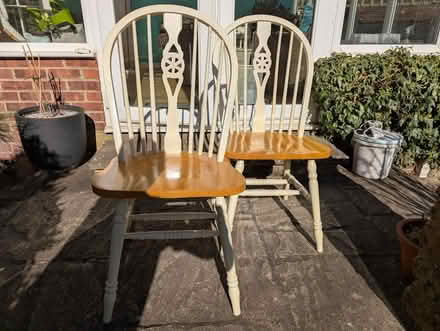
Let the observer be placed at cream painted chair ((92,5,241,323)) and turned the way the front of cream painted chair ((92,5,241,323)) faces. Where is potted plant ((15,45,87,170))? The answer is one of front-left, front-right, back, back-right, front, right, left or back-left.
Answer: back-right

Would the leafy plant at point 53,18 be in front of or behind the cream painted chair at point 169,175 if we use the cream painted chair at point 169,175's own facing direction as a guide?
behind

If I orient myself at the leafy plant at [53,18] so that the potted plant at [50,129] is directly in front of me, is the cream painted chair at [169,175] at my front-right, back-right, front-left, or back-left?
front-left

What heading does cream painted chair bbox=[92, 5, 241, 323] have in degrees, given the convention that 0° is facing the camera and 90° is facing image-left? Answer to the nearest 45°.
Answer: approximately 0°

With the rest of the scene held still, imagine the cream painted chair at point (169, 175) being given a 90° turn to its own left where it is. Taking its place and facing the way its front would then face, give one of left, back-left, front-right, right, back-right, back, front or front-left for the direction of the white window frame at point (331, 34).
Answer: front-left

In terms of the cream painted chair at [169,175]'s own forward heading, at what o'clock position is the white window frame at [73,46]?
The white window frame is roughly at 5 o'clock from the cream painted chair.
